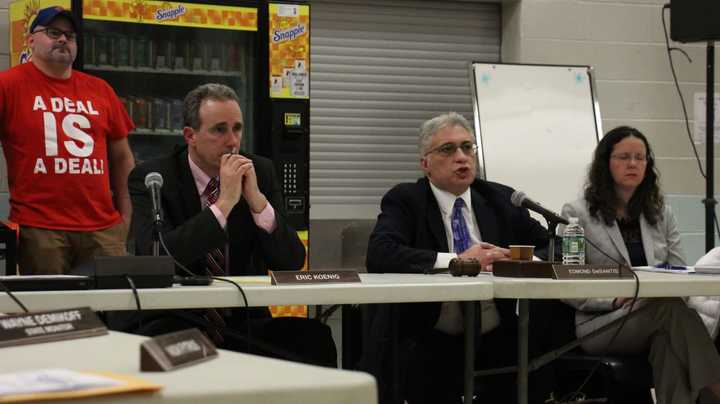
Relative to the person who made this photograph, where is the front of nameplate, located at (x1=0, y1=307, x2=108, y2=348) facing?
facing the viewer and to the right of the viewer

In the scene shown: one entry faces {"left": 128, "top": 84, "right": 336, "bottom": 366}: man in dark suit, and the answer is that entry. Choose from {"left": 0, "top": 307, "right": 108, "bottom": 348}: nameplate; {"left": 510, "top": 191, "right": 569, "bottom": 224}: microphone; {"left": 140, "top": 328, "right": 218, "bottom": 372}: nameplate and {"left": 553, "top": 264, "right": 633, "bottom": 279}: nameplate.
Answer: the microphone

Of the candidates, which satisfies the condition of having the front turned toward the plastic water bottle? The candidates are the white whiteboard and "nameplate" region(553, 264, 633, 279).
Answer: the white whiteboard

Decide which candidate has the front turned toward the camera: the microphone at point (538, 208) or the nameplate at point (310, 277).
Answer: the nameplate

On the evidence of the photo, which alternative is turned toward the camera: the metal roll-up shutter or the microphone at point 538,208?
the metal roll-up shutter

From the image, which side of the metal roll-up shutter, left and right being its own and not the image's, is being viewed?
front

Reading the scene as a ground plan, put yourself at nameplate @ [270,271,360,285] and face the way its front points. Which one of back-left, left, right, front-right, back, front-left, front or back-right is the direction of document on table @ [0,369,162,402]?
front

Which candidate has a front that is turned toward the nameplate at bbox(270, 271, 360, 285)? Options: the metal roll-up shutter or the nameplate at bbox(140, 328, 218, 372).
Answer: the metal roll-up shutter

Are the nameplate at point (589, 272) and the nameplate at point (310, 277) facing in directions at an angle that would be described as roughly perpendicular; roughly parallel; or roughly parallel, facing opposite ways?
roughly parallel

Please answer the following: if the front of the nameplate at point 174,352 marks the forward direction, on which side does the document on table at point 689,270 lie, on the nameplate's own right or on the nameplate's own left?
on the nameplate's own left

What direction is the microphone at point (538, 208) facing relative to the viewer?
to the viewer's left

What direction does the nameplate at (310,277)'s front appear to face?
toward the camera

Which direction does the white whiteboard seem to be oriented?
toward the camera

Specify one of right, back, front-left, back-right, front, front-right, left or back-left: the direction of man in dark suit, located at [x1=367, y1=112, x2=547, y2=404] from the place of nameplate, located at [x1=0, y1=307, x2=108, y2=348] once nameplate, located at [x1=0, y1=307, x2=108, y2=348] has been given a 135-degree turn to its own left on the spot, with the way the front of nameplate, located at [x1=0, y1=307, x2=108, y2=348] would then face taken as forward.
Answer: front-right

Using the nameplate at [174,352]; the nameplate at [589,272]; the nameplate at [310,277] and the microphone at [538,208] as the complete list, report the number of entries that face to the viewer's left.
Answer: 1

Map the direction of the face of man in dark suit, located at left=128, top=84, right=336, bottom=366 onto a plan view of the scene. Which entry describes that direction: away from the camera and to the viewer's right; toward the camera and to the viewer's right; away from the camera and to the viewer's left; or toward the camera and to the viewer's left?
toward the camera and to the viewer's right
